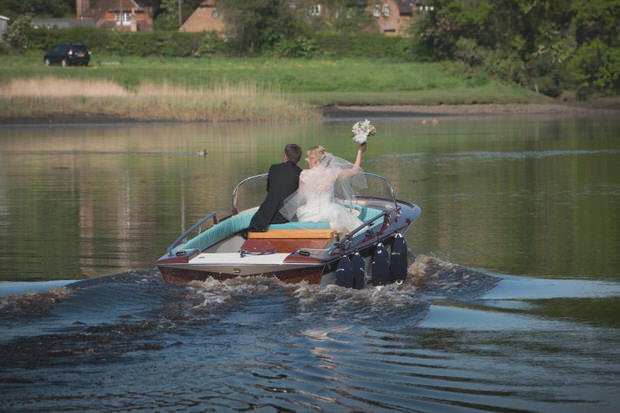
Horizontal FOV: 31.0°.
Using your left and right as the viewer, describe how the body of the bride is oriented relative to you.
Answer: facing away from the viewer

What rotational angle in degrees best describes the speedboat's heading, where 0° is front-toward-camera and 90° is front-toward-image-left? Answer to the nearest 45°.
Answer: approximately 225°
